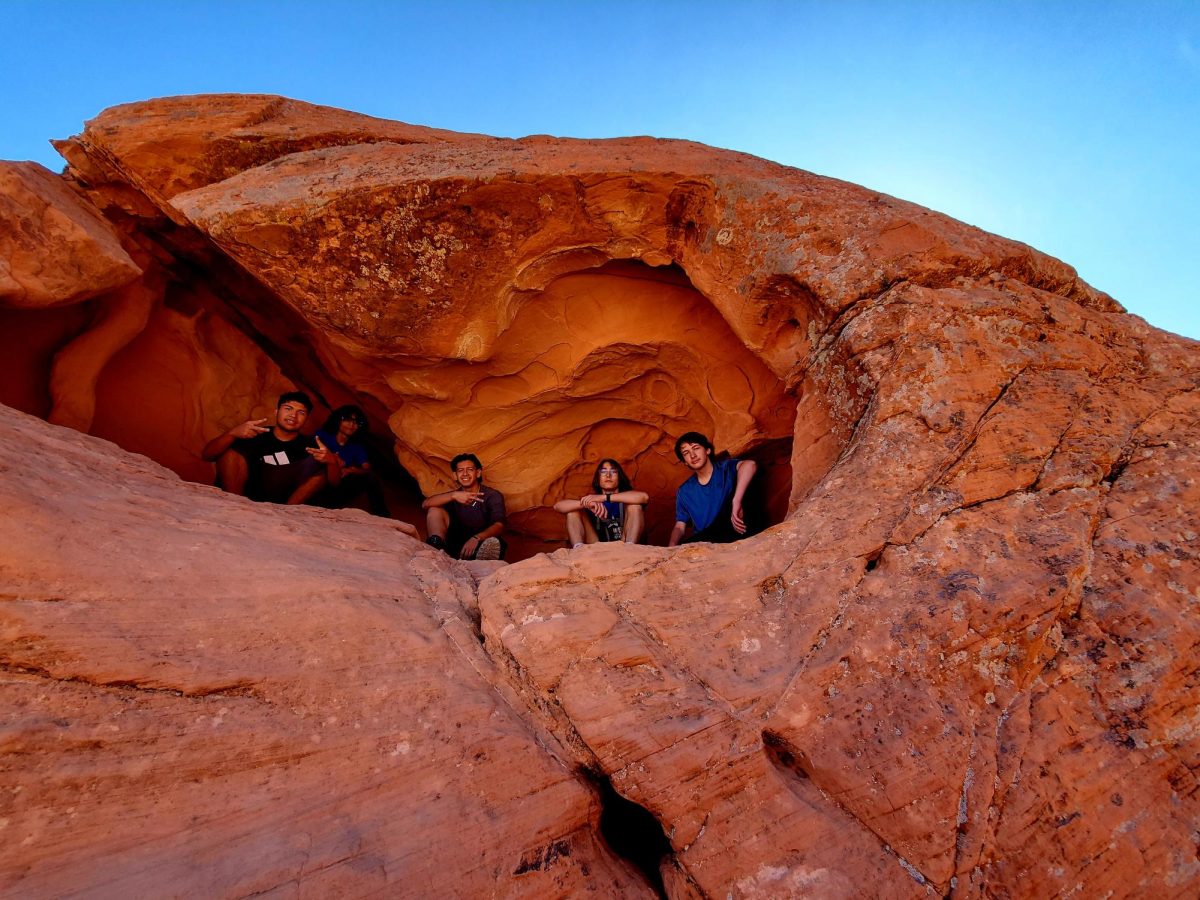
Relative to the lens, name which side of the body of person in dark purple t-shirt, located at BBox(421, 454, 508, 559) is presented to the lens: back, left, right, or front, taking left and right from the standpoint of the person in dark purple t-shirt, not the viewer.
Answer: front

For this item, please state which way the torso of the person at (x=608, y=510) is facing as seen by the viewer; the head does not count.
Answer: toward the camera

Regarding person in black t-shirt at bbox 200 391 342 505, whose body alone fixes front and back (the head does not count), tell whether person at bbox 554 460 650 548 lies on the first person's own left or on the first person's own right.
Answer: on the first person's own left

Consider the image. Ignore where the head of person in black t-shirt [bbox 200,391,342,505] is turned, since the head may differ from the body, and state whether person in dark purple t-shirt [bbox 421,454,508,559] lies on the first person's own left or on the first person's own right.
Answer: on the first person's own left

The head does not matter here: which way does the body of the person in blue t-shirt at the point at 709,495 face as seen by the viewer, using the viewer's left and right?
facing the viewer

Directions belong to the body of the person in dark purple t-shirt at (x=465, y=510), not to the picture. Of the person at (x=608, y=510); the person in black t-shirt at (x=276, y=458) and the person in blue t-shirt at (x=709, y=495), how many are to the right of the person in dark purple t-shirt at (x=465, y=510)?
1

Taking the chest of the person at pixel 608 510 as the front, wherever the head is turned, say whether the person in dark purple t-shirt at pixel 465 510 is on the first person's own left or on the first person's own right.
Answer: on the first person's own right
